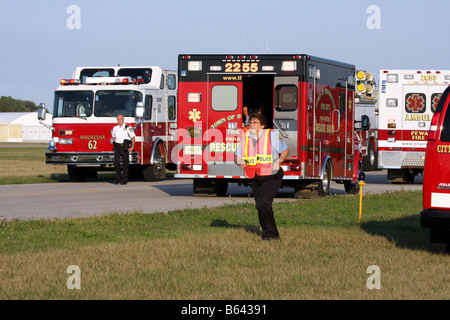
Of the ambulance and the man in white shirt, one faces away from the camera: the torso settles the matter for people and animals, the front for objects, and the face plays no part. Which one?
the ambulance

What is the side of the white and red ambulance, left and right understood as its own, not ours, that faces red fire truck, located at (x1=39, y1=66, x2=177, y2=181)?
left

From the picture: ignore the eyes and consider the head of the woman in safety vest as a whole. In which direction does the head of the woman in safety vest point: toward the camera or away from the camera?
toward the camera

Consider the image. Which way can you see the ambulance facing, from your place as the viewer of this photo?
facing away from the viewer

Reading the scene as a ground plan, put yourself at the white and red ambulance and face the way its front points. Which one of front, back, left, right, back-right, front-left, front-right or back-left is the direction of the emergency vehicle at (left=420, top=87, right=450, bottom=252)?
back

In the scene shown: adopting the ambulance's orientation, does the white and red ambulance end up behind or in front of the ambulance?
in front

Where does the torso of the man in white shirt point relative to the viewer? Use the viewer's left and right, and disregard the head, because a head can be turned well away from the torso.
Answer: facing the viewer

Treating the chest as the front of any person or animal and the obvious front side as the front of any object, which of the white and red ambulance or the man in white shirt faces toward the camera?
the man in white shirt

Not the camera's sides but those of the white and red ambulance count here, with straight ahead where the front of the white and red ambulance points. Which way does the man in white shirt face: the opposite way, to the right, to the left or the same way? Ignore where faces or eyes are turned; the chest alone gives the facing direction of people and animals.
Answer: the opposite way

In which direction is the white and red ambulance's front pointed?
away from the camera

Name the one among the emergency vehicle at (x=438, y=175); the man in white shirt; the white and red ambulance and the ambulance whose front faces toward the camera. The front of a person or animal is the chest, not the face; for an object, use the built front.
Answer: the man in white shirt

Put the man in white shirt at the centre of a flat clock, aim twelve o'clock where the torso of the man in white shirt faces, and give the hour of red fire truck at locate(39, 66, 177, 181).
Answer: The red fire truck is roughly at 5 o'clock from the man in white shirt.

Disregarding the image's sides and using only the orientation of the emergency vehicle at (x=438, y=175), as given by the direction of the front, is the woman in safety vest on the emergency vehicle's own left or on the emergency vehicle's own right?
on the emergency vehicle's own left

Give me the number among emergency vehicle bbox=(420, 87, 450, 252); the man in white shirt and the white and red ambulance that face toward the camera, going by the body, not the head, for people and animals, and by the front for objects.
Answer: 1
